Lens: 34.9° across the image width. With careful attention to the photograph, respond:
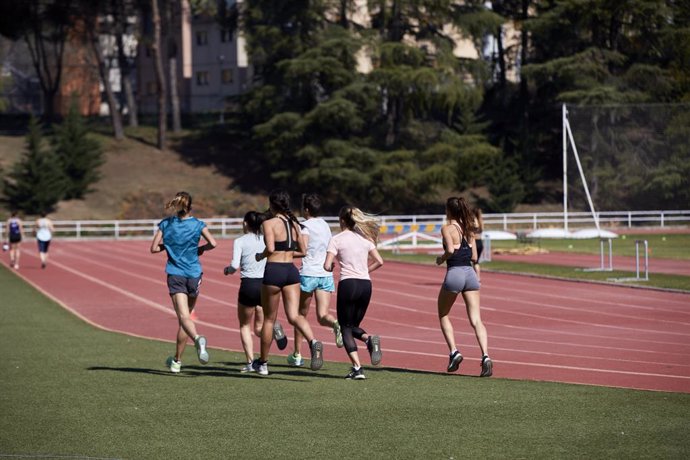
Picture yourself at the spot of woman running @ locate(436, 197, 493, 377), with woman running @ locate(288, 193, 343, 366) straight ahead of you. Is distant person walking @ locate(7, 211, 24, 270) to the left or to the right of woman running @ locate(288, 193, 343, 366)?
right

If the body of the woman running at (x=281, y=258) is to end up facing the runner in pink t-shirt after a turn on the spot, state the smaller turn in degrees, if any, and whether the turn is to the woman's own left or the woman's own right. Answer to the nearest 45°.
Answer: approximately 135° to the woman's own right

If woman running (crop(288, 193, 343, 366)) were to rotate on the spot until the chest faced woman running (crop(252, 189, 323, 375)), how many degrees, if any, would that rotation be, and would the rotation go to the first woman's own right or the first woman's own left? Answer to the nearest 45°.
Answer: approximately 90° to the first woman's own left

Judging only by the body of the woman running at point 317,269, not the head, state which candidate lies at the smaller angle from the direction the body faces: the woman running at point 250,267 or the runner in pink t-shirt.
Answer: the woman running

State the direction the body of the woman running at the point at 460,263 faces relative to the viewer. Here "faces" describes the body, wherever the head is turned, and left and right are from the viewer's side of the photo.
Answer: facing away from the viewer and to the left of the viewer

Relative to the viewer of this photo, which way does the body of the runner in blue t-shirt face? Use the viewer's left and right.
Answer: facing away from the viewer

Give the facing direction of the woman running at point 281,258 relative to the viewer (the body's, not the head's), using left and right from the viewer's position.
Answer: facing away from the viewer and to the left of the viewer

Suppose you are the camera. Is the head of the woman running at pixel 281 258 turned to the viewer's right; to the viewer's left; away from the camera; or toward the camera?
away from the camera

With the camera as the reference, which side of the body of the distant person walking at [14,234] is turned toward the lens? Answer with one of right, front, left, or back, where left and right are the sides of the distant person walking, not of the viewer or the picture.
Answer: back

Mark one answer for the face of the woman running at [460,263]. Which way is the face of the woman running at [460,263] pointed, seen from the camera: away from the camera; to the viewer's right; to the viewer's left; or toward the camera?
away from the camera

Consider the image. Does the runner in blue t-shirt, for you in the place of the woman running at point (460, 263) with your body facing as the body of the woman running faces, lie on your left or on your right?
on your left

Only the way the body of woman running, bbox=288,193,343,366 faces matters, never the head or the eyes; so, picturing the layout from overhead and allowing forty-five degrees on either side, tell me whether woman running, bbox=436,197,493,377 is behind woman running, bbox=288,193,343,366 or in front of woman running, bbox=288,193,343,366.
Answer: behind

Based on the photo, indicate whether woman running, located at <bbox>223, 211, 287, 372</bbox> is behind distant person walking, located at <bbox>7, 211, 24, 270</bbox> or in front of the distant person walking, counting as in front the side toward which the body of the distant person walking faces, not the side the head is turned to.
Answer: behind
